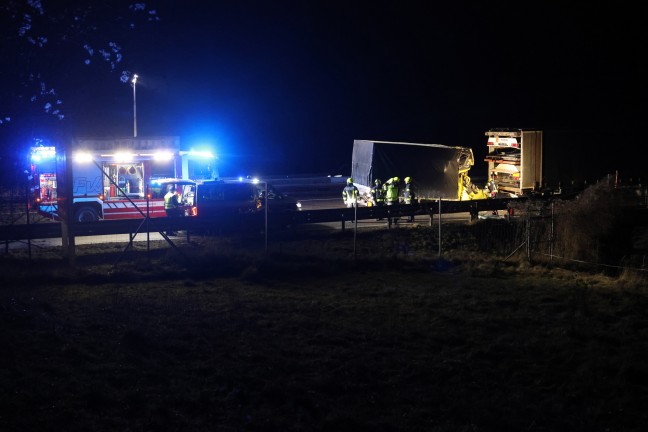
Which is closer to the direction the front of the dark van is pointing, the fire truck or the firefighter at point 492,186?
the firefighter

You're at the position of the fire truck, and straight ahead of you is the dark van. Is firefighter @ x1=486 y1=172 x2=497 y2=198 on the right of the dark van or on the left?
left

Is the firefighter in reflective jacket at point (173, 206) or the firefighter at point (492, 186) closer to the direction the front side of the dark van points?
the firefighter

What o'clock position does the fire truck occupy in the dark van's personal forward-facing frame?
The fire truck is roughly at 7 o'clock from the dark van.

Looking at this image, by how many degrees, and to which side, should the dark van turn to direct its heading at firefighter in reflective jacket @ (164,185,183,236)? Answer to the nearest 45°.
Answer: approximately 180°

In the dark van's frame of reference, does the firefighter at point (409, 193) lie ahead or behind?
ahead

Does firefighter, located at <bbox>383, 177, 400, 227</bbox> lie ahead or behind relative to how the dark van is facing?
ahead

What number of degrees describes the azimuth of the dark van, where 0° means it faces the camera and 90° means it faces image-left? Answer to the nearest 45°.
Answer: approximately 270°
